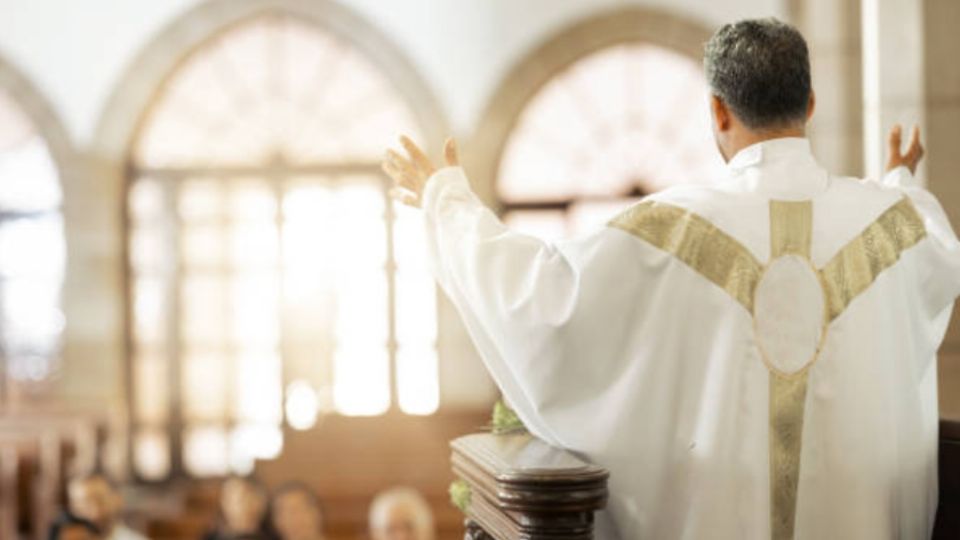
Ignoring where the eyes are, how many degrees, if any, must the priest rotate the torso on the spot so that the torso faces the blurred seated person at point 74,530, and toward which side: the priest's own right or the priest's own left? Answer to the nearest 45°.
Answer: approximately 45° to the priest's own left

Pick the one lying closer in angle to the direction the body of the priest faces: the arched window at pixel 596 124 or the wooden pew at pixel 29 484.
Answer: the arched window

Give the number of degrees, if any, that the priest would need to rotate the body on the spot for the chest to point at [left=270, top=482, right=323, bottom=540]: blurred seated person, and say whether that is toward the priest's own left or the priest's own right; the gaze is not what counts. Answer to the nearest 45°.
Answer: approximately 45° to the priest's own left

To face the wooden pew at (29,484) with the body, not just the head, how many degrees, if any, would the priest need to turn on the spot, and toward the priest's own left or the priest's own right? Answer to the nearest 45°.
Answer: approximately 45° to the priest's own left

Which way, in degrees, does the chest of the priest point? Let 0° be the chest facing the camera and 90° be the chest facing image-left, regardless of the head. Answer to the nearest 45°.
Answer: approximately 180°

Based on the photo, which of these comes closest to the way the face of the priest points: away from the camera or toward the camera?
away from the camera

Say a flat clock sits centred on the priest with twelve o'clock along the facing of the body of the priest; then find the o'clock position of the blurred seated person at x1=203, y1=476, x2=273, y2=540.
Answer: The blurred seated person is roughly at 11 o'clock from the priest.

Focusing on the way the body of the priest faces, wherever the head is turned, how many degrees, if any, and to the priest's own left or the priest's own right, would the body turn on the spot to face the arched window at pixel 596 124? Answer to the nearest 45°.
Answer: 0° — they already face it
